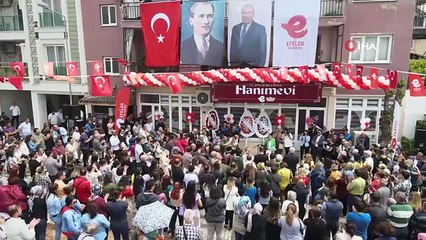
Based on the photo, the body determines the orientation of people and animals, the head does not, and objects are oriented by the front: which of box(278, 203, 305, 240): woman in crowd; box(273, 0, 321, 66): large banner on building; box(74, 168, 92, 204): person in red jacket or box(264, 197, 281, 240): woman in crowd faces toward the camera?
the large banner on building

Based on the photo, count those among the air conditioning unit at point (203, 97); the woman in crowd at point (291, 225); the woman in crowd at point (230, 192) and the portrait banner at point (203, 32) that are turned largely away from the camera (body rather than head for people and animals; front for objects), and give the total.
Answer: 2

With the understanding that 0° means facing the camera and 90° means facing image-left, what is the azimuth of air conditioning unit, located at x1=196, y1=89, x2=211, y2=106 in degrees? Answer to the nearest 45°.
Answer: approximately 0°

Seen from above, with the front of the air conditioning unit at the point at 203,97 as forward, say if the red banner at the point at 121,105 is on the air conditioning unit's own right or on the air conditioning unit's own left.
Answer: on the air conditioning unit's own right

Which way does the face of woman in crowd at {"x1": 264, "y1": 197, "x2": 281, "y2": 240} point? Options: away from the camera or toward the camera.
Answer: away from the camera

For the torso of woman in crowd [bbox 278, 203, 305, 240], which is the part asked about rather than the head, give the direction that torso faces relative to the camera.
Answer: away from the camera

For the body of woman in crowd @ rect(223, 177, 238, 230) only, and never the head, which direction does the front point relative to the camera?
away from the camera

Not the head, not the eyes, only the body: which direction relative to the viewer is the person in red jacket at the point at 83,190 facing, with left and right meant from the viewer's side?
facing away from the viewer and to the right of the viewer

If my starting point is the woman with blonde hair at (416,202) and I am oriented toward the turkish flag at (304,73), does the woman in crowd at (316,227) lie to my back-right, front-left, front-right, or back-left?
back-left

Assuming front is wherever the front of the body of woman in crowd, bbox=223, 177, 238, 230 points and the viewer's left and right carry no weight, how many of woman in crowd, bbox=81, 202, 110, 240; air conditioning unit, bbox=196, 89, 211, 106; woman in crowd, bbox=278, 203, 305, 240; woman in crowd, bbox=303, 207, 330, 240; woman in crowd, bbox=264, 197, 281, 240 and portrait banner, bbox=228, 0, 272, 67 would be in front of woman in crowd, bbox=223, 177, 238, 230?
2

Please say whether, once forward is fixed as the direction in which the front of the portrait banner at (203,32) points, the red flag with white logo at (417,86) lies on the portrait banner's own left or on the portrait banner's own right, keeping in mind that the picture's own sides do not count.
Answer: on the portrait banner's own left

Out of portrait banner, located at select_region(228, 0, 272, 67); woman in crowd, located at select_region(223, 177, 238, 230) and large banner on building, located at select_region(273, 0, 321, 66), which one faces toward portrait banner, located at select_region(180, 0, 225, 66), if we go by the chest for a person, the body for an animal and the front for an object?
the woman in crowd

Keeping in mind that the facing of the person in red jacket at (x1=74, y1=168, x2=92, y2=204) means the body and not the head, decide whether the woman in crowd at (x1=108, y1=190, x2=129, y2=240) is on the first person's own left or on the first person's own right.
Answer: on the first person's own right
